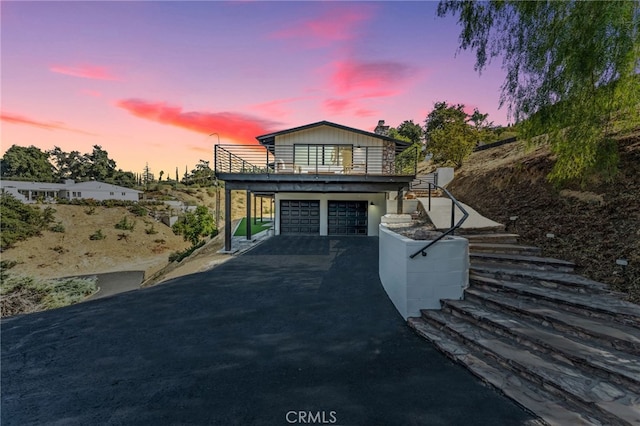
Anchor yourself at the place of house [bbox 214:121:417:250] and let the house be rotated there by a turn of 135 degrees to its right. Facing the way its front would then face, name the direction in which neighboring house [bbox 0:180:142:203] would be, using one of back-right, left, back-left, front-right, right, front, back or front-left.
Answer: front

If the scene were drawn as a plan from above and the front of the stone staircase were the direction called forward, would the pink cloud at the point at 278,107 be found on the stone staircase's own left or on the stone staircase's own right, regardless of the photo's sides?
on the stone staircase's own right

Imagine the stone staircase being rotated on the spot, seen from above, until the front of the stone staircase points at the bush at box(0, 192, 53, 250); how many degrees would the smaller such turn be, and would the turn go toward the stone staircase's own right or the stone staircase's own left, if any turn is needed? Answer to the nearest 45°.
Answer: approximately 45° to the stone staircase's own right

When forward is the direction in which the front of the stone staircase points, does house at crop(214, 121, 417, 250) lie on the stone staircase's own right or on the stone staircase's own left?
on the stone staircase's own right

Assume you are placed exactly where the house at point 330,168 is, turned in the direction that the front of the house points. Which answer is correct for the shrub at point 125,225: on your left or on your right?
on your right

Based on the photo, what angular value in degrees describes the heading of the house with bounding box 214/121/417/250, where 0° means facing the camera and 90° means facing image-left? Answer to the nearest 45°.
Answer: approximately 0°
